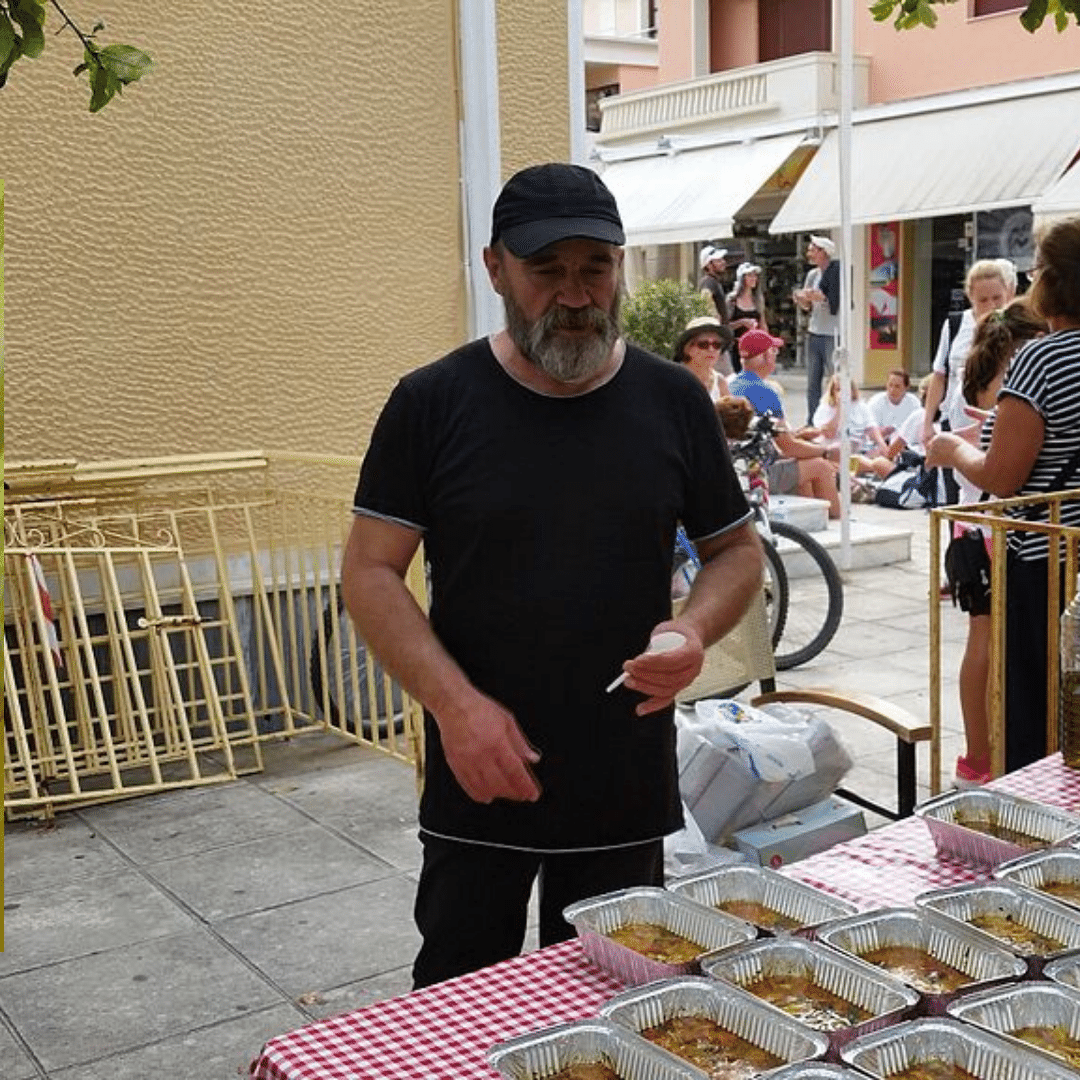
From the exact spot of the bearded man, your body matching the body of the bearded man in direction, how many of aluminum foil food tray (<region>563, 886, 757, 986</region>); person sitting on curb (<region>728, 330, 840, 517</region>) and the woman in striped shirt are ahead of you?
1

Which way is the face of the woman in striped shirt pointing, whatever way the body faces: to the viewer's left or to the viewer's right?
to the viewer's left

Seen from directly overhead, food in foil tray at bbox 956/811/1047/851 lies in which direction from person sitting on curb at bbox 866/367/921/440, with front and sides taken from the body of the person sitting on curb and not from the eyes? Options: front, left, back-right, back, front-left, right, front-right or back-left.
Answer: front

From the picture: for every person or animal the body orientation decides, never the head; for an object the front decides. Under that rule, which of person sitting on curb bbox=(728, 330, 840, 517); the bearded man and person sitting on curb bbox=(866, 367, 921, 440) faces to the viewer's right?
person sitting on curb bbox=(728, 330, 840, 517)

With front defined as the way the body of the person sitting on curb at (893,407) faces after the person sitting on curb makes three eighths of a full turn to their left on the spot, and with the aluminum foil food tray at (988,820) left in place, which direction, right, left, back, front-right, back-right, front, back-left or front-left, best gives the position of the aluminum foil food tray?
back-right

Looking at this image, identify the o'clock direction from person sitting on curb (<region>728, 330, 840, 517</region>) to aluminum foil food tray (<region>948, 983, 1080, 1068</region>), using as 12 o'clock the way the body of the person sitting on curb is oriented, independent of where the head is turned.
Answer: The aluminum foil food tray is roughly at 3 o'clock from the person sitting on curb.

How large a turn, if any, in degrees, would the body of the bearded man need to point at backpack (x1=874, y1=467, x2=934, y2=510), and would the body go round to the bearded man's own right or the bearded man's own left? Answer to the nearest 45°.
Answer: approximately 180°

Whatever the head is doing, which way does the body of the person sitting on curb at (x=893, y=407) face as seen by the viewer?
toward the camera

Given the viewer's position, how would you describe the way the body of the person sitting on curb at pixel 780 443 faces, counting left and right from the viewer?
facing to the right of the viewer

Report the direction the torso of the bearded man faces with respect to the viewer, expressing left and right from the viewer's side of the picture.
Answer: facing the viewer

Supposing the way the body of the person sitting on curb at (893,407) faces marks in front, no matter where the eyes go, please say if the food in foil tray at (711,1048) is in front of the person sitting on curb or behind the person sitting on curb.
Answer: in front

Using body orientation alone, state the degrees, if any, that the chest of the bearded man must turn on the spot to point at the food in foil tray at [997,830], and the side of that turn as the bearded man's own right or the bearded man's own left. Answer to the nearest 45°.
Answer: approximately 90° to the bearded man's own left

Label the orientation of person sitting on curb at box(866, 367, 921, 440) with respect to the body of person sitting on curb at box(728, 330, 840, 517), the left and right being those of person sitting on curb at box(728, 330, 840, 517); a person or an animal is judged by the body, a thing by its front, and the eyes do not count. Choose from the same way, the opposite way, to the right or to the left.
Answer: to the right

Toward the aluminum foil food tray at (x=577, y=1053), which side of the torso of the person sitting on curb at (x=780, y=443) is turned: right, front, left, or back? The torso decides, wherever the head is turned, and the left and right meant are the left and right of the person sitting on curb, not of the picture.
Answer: right

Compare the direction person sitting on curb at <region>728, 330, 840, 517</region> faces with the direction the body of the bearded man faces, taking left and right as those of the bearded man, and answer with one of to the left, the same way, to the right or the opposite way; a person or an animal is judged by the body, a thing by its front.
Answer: to the left

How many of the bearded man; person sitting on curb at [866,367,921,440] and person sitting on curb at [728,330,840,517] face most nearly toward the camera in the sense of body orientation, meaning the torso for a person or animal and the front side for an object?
2
